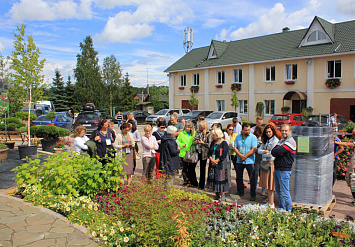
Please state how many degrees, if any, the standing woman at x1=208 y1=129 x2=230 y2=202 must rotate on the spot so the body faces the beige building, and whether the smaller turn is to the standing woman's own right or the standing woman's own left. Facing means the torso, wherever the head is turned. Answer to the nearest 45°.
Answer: approximately 135° to the standing woman's own right

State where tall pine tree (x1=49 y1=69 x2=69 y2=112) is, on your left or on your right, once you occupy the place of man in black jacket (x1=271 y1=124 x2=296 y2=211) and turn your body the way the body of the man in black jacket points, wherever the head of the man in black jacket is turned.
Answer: on your right

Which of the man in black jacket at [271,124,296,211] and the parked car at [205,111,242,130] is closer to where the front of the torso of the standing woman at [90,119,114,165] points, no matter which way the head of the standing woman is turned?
the man in black jacket

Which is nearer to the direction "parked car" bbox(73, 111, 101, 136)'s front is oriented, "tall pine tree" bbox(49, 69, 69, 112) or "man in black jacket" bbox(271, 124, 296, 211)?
the tall pine tree

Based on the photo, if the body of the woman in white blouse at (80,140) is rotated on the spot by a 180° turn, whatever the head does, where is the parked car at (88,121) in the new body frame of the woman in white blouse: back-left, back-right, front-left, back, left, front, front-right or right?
front-right

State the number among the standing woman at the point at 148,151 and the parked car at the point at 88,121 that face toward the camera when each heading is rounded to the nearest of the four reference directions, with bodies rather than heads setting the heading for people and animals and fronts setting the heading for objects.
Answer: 1

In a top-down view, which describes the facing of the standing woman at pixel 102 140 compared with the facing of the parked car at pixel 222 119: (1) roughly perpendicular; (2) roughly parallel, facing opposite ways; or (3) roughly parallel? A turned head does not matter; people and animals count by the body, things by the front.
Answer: roughly perpendicular
